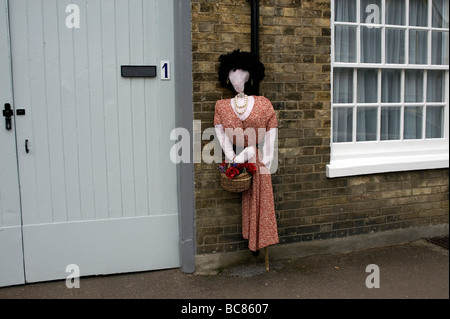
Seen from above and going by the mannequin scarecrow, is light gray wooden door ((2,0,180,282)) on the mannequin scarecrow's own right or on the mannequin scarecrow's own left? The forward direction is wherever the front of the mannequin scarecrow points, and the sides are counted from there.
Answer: on the mannequin scarecrow's own right

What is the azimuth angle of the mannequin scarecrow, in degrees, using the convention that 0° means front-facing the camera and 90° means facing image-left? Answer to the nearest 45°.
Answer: approximately 0°
